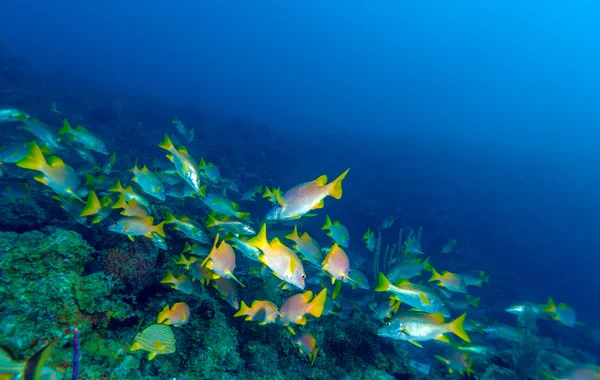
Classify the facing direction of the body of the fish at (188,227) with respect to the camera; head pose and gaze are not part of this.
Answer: to the viewer's right

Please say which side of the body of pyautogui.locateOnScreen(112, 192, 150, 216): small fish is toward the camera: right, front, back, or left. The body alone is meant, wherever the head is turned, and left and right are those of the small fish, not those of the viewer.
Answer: right

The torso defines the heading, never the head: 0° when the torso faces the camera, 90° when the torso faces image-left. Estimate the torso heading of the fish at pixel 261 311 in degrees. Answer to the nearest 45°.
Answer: approximately 270°

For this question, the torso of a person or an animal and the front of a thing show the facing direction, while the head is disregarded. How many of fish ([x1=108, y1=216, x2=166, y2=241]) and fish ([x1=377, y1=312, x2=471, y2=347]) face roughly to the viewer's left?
2

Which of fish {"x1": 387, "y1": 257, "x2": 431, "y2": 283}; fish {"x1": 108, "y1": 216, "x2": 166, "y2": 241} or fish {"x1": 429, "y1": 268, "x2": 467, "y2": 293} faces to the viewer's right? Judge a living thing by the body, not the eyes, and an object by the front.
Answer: fish {"x1": 429, "y1": 268, "x2": 467, "y2": 293}

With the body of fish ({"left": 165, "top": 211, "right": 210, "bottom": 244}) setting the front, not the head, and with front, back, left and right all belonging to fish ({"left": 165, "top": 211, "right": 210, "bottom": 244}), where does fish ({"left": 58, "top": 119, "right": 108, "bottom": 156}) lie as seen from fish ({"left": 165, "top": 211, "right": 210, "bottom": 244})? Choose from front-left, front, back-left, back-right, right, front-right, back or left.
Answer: back-left

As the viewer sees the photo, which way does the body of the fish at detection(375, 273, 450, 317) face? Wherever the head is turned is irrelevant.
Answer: to the viewer's right

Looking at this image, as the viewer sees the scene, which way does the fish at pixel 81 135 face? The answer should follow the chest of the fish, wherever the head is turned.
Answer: to the viewer's right

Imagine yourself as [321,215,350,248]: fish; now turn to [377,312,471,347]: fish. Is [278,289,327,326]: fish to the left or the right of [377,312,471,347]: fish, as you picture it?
right

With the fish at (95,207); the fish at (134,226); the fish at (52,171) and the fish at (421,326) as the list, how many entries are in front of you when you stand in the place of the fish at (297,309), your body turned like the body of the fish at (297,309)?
3

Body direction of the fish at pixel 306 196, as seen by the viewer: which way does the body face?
to the viewer's left

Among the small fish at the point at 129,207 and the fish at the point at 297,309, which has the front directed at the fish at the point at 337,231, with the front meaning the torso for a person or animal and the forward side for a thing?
the small fish

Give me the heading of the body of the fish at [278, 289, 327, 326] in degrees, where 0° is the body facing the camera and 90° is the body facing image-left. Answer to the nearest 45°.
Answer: approximately 90°
